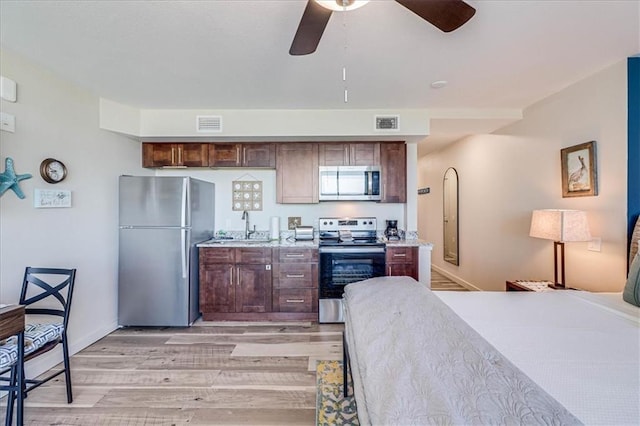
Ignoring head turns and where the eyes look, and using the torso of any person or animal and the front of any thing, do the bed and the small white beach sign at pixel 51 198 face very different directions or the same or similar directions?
very different directions

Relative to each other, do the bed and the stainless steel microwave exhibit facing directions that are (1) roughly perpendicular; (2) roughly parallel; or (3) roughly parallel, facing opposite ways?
roughly perpendicular

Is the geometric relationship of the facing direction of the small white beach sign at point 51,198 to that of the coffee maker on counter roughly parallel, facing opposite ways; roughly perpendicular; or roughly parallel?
roughly perpendicular

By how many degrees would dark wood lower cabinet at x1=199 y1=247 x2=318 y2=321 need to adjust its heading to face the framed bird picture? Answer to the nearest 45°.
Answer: approximately 45° to its left

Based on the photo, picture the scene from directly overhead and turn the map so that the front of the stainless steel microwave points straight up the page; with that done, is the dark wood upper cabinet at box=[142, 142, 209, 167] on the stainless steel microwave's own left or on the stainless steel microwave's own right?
on the stainless steel microwave's own right

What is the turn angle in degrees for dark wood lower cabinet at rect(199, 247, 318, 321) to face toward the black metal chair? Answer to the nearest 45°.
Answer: approximately 45° to its right

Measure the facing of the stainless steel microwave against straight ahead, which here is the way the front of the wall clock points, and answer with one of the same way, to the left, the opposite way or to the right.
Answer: to the right

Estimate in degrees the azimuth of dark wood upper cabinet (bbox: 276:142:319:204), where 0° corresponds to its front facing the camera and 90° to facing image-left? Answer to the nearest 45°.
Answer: approximately 0°

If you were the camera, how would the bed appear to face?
facing to the left of the viewer

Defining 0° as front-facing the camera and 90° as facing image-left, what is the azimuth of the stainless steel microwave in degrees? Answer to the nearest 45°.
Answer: approximately 0°
